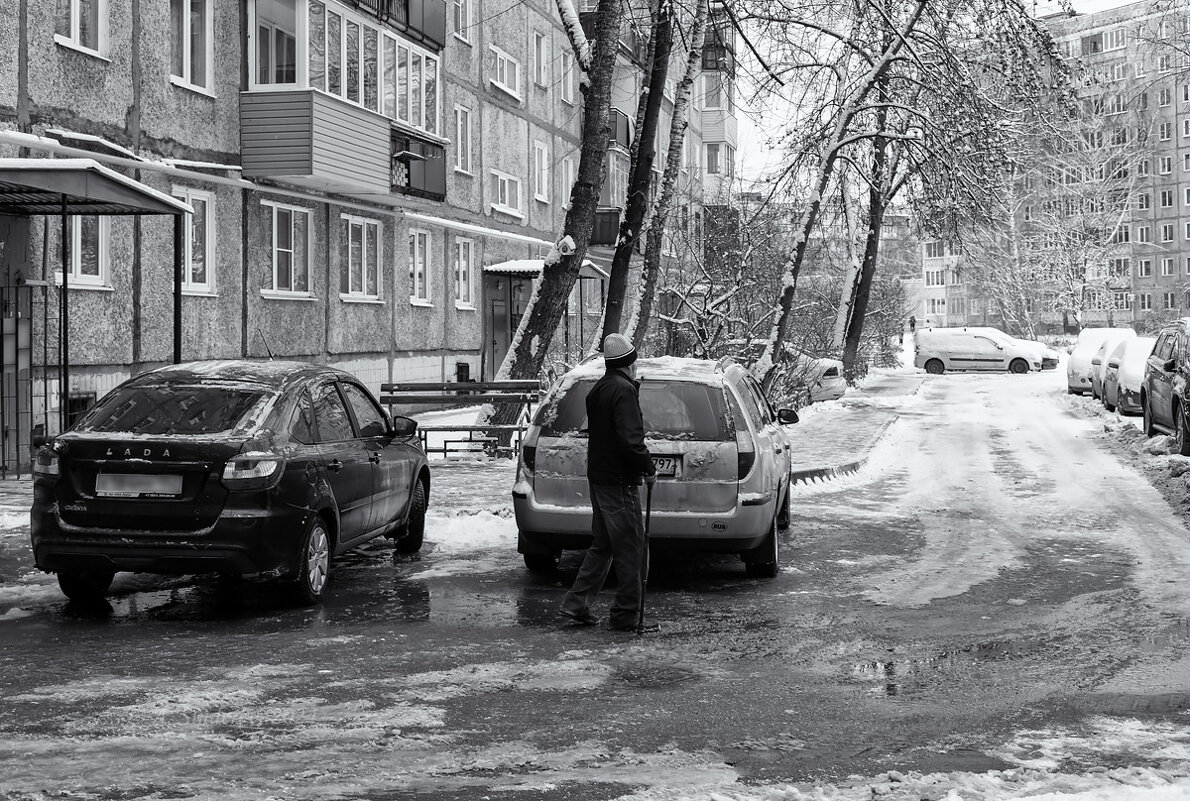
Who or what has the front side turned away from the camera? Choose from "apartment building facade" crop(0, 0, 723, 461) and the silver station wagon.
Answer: the silver station wagon

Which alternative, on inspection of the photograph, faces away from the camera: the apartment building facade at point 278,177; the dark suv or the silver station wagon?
the silver station wagon

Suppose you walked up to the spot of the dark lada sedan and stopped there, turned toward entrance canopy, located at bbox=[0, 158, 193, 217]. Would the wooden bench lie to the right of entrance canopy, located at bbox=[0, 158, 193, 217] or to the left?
right

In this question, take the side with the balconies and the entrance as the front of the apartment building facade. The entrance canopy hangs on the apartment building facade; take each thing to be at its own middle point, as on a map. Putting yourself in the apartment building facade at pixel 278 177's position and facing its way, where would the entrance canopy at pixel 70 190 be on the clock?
The entrance canopy is roughly at 2 o'clock from the apartment building facade.

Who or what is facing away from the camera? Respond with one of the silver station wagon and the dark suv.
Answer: the silver station wagon

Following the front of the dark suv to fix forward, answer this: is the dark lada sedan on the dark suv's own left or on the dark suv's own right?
on the dark suv's own right

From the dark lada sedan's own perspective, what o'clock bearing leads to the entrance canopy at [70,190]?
The entrance canopy is roughly at 10 o'clock from the dark lada sedan.

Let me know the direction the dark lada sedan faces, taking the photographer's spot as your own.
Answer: facing away from the viewer and to the right of the viewer

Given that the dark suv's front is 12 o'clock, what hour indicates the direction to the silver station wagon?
The silver station wagon is roughly at 2 o'clock from the dark suv.

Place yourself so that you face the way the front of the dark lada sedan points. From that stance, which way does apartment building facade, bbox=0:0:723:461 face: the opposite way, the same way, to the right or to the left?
to the right

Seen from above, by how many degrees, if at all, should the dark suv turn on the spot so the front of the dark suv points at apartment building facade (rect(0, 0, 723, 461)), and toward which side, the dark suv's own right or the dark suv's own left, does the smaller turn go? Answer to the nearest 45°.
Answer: approximately 135° to the dark suv's own right

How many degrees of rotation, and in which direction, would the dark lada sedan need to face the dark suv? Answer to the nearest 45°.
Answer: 0° — it already faces it

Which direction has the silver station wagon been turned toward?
away from the camera

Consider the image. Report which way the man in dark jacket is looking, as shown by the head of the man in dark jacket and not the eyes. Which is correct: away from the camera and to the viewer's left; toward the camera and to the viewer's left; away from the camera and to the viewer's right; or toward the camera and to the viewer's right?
away from the camera and to the viewer's right
